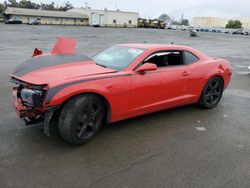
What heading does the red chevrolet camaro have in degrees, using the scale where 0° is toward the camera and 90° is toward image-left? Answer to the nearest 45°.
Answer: approximately 45°
